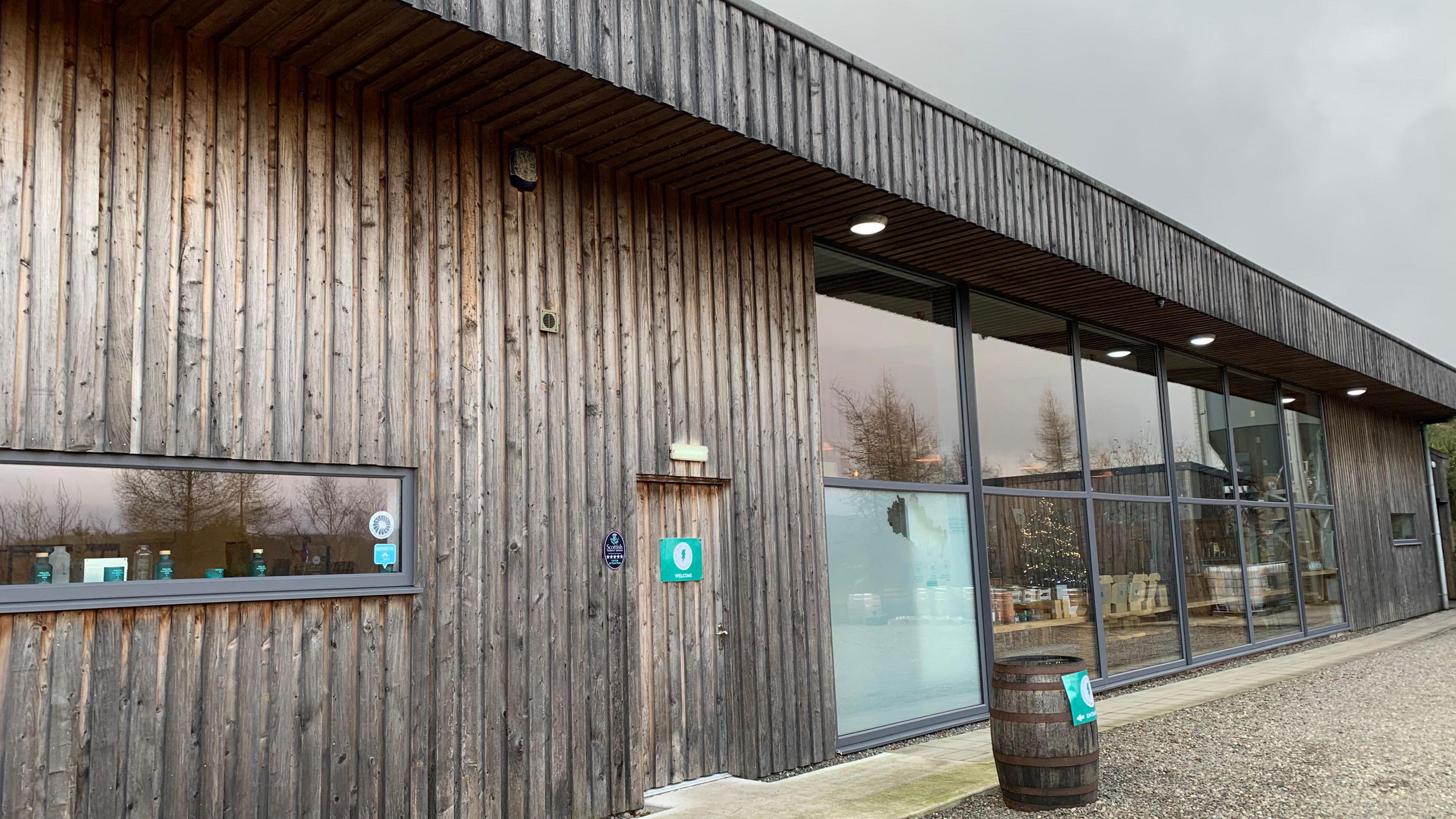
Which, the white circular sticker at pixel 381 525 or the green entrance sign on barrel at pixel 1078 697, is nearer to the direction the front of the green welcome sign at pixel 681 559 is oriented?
the green entrance sign on barrel

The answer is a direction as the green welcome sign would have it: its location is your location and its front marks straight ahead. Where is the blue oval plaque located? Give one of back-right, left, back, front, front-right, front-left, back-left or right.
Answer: right

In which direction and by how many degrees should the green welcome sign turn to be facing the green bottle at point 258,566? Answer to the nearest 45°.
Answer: approximately 90° to its right

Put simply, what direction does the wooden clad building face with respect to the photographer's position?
facing the viewer and to the right of the viewer

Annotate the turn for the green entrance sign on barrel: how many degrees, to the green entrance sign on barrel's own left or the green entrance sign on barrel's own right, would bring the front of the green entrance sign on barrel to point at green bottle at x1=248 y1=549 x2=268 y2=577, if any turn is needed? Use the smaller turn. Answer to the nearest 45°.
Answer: approximately 90° to the green entrance sign on barrel's own right

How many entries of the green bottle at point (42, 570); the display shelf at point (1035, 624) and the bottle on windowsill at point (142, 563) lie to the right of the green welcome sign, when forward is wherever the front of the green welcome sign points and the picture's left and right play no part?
2

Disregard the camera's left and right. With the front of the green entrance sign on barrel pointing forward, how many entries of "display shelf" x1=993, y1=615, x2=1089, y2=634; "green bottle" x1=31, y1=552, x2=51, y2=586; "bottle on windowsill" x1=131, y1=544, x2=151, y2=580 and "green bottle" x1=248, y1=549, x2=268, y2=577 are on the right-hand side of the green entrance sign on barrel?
3

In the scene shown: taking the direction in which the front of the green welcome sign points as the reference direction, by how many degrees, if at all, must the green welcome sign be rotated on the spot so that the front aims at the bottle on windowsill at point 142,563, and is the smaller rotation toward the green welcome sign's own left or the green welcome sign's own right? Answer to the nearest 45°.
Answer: approximately 90° to the green welcome sign's own right

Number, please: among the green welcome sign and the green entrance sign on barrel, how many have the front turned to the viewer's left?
0

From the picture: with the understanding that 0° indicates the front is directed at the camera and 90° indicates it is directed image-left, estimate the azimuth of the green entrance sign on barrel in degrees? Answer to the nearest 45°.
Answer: approximately 315°

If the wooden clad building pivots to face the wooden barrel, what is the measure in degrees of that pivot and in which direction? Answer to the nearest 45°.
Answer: approximately 45° to its left

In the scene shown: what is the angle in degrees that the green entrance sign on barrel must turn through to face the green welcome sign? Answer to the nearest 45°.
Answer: approximately 135° to its right

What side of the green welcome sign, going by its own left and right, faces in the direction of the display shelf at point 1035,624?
left
